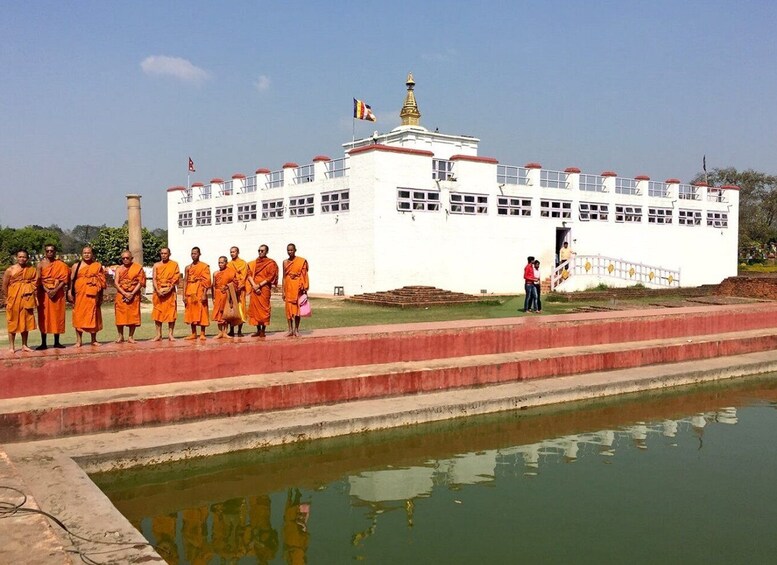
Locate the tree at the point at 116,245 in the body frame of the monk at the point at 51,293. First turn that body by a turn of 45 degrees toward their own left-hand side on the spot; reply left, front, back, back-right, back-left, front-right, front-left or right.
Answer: back-left

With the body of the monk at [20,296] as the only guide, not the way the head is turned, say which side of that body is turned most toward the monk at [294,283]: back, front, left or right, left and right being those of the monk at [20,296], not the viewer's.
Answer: left

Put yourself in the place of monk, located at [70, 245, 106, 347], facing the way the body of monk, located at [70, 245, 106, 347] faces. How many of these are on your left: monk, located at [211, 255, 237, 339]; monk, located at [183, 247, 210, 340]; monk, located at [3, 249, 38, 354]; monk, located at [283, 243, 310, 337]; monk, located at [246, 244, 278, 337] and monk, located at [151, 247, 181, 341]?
5

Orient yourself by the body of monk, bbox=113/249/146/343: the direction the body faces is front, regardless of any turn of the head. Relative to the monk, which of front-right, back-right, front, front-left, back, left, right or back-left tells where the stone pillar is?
back

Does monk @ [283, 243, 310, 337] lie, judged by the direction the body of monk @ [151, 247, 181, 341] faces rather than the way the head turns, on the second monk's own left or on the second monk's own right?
on the second monk's own left

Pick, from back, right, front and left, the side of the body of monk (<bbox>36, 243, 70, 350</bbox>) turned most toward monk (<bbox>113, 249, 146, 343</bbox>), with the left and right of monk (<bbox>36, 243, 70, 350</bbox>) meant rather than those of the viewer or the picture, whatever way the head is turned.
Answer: left

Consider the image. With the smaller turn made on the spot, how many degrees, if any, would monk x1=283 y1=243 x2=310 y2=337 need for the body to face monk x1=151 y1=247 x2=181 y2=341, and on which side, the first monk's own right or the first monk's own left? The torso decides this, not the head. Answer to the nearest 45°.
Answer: approximately 90° to the first monk's own right

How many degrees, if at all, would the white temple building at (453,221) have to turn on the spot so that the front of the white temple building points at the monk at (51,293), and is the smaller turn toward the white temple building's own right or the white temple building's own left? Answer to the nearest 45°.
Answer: approximately 45° to the white temple building's own right

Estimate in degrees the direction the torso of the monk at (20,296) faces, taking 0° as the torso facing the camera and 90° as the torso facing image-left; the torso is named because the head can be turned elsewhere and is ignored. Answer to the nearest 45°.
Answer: approximately 0°
